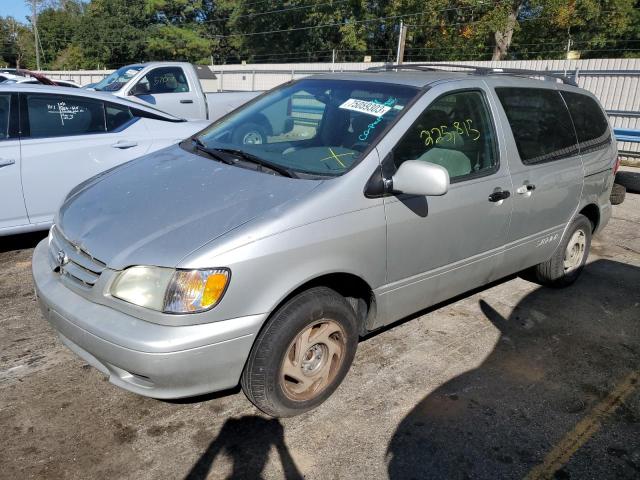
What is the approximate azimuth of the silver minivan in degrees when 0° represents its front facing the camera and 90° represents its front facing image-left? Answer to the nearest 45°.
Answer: approximately 45°

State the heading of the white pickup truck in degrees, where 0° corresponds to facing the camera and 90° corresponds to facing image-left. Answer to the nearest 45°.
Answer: approximately 45°

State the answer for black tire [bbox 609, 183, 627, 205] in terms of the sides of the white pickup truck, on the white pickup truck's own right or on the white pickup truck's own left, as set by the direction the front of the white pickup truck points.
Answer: on the white pickup truck's own left

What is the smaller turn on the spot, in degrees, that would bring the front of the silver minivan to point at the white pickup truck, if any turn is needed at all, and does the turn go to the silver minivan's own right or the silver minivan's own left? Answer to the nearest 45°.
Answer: approximately 135° to the silver minivan's own right

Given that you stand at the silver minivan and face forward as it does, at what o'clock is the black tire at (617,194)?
The black tire is roughly at 6 o'clock from the silver minivan.

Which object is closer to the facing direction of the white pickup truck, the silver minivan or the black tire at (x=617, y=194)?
the silver minivan

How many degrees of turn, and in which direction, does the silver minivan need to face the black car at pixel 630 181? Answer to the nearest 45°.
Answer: approximately 180°
